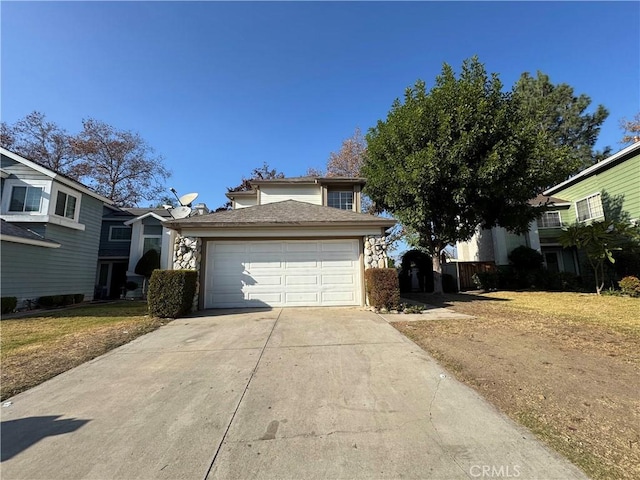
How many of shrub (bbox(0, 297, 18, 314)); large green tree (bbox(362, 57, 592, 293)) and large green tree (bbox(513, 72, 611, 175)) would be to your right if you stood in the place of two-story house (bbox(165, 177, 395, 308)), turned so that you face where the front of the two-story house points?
1

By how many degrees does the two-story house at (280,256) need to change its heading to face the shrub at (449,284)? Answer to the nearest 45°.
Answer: approximately 135° to its left

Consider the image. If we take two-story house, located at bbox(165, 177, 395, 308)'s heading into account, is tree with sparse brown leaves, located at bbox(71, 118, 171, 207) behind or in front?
behind

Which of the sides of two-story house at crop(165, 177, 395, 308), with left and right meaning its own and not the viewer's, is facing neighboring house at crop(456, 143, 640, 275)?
left

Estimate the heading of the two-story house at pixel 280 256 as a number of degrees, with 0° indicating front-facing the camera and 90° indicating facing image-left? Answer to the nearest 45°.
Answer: approximately 0°

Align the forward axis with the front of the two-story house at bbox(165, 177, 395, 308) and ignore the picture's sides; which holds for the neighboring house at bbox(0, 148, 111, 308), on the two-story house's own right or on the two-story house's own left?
on the two-story house's own right

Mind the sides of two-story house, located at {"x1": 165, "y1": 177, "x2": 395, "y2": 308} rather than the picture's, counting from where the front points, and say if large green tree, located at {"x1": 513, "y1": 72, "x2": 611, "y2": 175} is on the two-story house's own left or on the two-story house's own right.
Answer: on the two-story house's own left

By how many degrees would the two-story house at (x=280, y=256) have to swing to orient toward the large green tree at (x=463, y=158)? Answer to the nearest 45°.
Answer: approximately 90° to its left

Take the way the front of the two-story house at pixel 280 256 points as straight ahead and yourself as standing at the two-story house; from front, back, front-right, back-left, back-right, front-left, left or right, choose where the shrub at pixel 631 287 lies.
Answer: left

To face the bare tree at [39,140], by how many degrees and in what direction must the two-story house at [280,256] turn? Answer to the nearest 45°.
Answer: approximately 135° to its right

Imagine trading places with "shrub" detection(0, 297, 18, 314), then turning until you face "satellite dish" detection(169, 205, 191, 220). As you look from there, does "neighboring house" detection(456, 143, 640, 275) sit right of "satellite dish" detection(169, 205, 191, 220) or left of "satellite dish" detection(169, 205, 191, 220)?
right

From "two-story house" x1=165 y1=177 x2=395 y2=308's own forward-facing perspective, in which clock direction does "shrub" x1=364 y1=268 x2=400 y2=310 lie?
The shrub is roughly at 10 o'clock from the two-story house.

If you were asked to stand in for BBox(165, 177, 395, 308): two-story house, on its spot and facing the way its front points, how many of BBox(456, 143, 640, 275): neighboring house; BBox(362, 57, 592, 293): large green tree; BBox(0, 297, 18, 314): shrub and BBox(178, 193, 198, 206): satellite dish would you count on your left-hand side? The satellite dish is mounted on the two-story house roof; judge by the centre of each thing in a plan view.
2

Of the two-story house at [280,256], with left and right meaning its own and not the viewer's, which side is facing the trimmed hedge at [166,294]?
front
